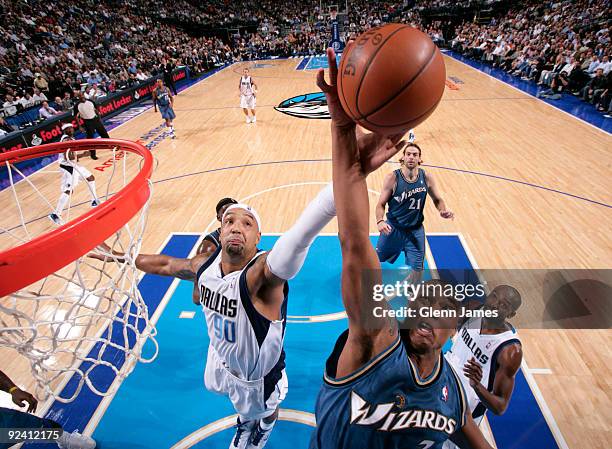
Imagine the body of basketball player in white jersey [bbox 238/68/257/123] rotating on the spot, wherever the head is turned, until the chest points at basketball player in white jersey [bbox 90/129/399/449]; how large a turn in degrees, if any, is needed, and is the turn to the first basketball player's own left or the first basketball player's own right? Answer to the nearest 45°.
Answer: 0° — they already face them

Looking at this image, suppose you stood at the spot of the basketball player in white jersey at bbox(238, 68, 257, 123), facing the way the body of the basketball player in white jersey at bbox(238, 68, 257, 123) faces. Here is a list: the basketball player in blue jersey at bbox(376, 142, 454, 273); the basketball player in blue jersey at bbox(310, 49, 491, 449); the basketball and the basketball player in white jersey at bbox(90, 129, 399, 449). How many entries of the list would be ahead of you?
4

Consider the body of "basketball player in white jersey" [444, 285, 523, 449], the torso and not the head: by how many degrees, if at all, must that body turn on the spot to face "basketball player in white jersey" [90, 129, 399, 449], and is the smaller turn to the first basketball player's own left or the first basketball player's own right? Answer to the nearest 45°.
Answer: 0° — they already face them

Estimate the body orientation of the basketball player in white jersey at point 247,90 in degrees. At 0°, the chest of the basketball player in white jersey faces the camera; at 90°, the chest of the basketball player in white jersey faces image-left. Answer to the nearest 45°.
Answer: approximately 0°

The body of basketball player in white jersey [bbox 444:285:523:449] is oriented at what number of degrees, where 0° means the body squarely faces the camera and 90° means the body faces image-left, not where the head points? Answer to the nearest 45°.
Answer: approximately 45°

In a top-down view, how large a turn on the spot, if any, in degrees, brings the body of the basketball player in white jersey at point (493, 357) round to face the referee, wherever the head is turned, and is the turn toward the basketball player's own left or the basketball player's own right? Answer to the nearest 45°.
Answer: approximately 45° to the basketball player's own right

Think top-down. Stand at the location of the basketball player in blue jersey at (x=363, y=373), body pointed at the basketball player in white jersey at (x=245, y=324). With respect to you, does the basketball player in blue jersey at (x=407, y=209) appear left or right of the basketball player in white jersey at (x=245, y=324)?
right

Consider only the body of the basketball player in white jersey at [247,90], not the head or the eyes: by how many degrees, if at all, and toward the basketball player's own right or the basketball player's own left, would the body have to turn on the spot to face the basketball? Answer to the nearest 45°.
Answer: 0° — they already face it

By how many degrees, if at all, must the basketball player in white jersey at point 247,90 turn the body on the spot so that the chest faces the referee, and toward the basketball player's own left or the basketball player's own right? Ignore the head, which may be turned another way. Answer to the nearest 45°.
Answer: approximately 45° to the basketball player's own right
